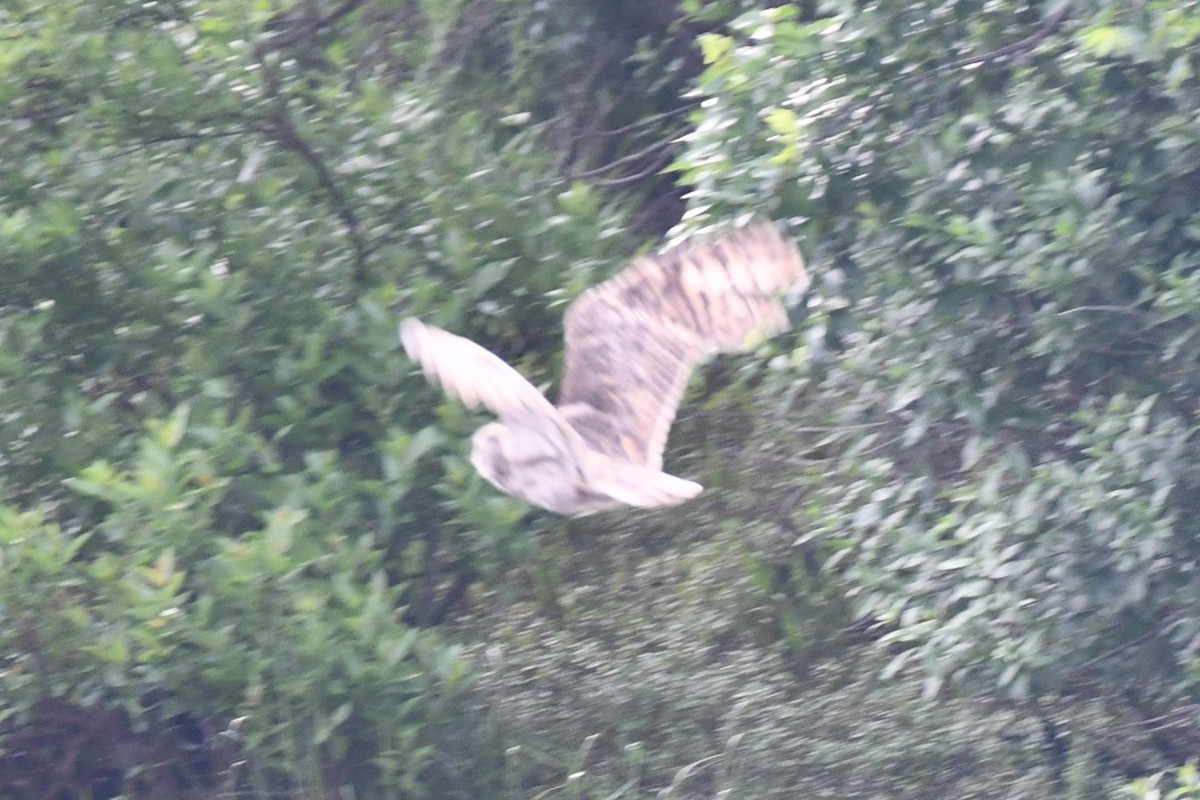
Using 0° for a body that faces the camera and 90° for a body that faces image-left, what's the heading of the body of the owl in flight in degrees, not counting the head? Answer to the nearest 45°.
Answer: approximately 90°
